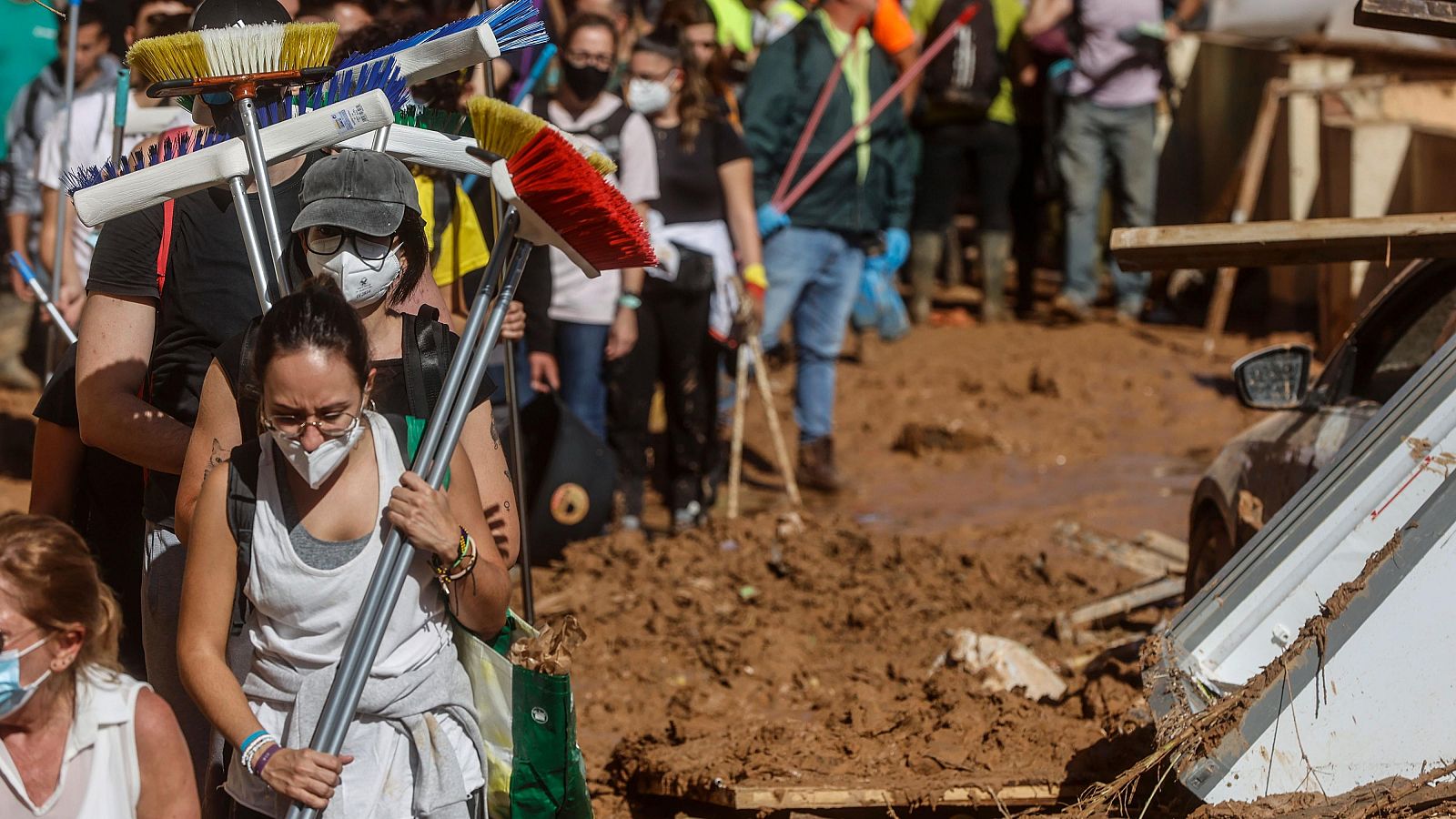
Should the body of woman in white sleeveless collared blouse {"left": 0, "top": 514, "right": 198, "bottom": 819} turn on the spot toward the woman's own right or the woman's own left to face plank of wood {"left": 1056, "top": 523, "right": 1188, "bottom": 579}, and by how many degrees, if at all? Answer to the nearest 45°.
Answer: approximately 180°

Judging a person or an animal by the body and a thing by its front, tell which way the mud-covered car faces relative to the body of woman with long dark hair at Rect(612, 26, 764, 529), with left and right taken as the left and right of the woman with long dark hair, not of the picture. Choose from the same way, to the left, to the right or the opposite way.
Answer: to the right

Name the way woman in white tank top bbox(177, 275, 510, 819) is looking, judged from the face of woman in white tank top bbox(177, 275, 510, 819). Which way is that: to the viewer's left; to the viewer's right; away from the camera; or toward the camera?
toward the camera

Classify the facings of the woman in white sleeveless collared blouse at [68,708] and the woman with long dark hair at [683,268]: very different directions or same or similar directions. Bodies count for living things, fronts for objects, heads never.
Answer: same or similar directions

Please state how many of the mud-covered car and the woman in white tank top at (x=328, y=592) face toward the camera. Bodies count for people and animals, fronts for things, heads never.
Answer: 1

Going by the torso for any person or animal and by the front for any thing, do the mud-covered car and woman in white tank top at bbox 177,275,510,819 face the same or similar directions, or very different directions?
very different directions

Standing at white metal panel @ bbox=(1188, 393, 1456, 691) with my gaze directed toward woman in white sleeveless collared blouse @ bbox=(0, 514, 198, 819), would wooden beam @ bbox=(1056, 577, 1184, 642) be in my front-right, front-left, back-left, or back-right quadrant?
back-right

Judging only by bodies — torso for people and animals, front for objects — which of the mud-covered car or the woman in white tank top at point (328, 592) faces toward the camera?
the woman in white tank top

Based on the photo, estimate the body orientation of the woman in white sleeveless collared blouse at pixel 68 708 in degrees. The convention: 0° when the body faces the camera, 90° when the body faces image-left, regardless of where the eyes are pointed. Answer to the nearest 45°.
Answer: approximately 45°

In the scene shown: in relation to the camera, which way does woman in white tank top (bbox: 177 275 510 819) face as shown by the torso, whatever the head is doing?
toward the camera
